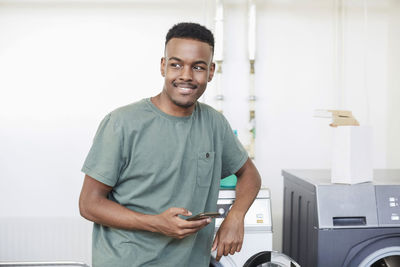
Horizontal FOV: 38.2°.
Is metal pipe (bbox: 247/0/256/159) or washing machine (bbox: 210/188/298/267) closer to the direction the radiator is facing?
the washing machine

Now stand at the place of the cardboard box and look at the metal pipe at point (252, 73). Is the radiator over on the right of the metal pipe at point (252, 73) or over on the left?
left

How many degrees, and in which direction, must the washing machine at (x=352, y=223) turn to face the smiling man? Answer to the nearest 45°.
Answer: approximately 45° to its right

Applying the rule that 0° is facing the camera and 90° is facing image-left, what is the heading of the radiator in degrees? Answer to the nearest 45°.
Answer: approximately 0°

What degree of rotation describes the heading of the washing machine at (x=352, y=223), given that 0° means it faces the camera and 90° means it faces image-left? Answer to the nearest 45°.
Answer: approximately 0°
